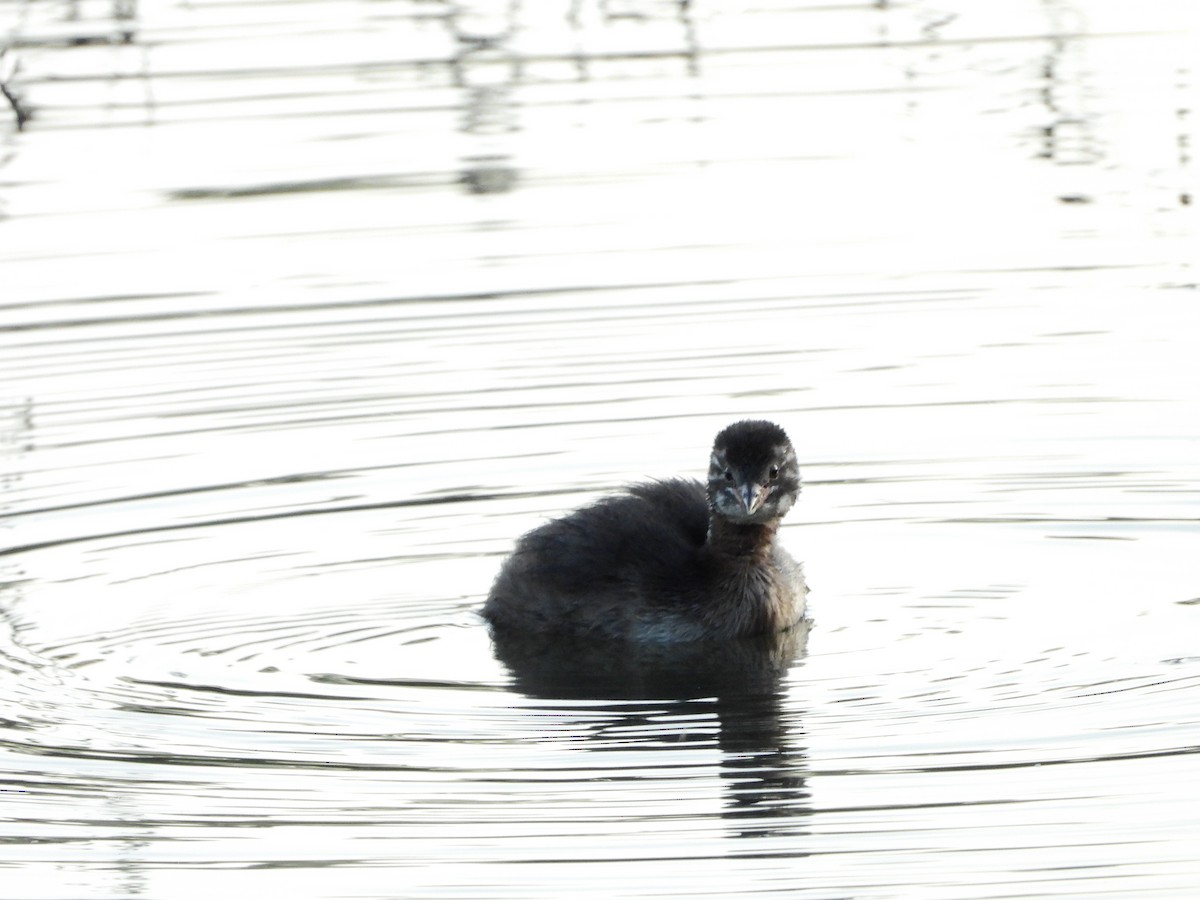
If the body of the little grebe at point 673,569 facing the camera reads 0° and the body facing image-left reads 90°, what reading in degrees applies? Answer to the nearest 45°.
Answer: approximately 315°
